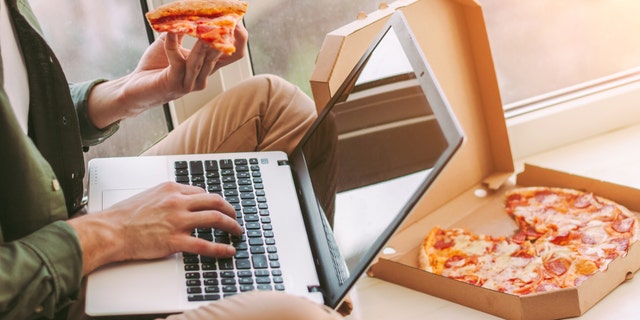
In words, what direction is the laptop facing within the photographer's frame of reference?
facing to the left of the viewer

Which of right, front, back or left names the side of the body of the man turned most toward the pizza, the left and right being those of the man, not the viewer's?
front

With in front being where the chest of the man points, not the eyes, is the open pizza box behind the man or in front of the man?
in front

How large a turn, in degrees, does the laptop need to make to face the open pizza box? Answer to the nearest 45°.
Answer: approximately 135° to its right

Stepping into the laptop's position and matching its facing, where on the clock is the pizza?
The pizza is roughly at 5 o'clock from the laptop.

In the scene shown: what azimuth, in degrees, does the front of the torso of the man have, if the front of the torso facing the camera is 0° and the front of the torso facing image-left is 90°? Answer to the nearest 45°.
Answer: approximately 270°
